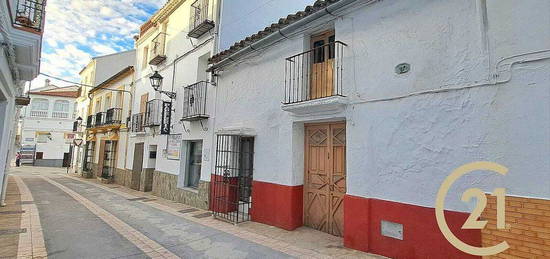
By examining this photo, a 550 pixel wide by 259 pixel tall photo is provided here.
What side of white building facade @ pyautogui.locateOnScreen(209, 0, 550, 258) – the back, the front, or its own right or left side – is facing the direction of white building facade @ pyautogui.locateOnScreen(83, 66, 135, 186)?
right

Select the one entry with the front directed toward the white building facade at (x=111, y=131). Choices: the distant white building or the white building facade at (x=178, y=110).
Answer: the distant white building

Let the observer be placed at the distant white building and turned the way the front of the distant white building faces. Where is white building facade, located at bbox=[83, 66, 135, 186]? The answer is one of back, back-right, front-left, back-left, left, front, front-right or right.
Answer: front

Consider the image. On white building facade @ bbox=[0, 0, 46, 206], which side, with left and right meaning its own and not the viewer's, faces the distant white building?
left

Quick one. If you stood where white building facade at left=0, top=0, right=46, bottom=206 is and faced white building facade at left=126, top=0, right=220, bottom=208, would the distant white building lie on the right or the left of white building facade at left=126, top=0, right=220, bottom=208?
left

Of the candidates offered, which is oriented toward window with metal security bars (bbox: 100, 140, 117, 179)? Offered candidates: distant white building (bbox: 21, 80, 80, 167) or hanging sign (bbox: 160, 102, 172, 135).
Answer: the distant white building

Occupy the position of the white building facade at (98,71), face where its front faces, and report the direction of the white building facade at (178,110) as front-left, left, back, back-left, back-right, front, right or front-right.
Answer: front-left

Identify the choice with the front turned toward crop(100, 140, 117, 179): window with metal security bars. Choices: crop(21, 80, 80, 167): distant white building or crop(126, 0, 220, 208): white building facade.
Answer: the distant white building

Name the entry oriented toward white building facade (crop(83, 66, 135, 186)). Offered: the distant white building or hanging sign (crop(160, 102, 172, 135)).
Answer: the distant white building

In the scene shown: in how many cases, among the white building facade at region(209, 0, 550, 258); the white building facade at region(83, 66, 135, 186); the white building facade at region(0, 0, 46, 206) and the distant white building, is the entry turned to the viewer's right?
1

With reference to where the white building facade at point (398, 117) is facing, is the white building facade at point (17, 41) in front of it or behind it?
in front

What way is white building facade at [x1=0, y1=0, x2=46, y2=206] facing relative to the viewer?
to the viewer's right

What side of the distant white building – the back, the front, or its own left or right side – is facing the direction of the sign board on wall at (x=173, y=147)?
front

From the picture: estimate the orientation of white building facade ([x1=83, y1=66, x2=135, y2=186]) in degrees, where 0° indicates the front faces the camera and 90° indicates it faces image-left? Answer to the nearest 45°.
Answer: approximately 45°

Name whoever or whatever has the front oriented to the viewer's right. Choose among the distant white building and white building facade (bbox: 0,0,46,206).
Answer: the white building facade

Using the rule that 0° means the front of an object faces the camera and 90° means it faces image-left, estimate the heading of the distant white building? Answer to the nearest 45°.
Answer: approximately 0°
